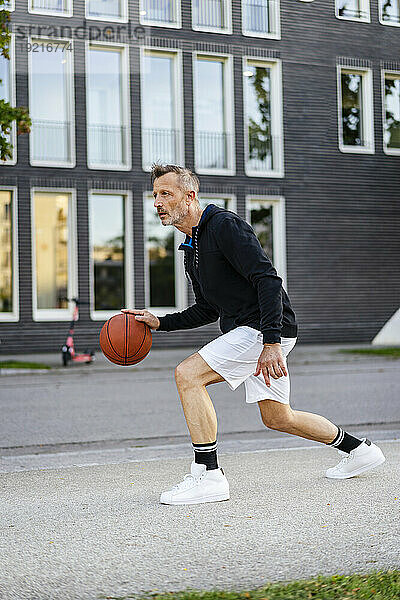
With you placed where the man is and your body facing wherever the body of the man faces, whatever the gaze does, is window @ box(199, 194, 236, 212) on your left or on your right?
on your right

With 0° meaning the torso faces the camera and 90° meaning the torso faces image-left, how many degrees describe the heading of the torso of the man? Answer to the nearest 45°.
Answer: approximately 90°

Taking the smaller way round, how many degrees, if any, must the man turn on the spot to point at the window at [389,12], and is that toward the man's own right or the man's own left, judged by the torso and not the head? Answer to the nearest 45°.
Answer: approximately 90° to the man's own right
